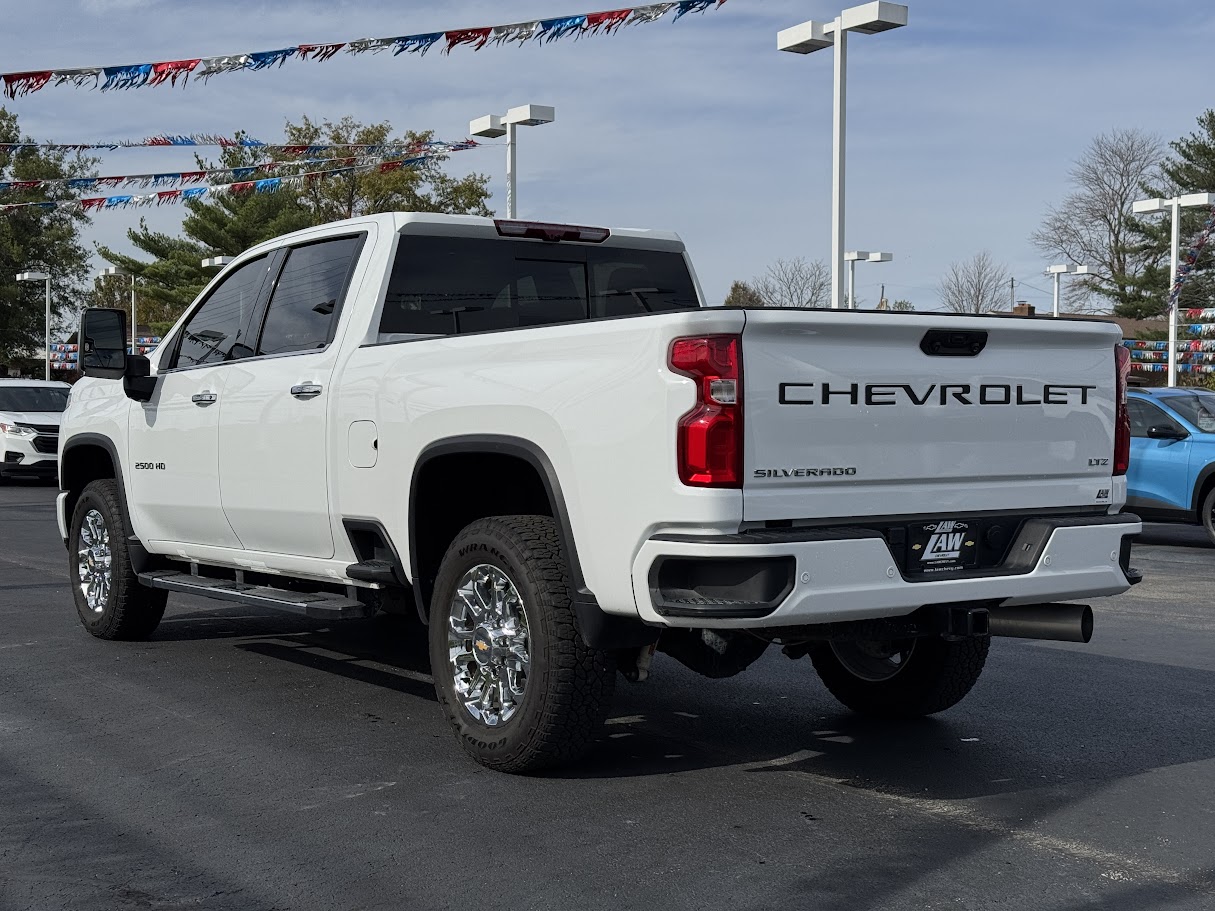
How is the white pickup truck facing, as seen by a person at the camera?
facing away from the viewer and to the left of the viewer

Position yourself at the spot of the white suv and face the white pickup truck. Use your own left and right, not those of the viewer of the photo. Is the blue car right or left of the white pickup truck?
left

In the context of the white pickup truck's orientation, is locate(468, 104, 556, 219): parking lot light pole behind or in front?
in front

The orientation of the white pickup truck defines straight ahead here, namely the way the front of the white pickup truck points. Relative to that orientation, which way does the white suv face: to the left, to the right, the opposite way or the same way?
the opposite way

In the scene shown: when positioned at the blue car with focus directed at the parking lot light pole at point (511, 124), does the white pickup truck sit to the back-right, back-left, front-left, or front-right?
back-left

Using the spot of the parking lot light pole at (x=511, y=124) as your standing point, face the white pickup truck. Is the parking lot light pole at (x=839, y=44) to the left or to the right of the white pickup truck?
left

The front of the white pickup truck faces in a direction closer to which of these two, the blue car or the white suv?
the white suv
